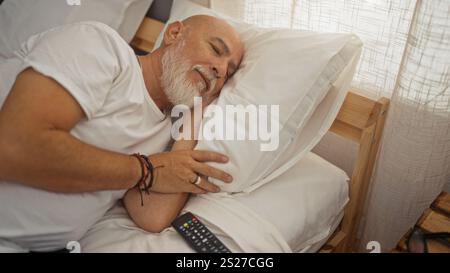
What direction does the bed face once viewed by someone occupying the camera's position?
facing the viewer and to the left of the viewer
